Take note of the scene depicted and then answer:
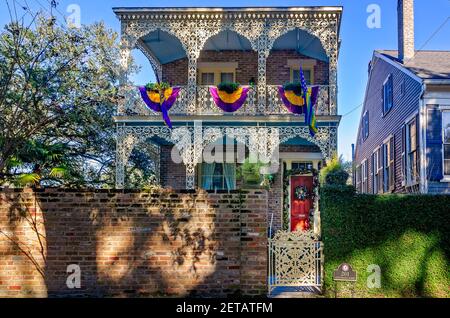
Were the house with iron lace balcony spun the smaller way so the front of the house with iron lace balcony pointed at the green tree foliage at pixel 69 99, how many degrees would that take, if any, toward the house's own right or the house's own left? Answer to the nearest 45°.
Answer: approximately 135° to the house's own right

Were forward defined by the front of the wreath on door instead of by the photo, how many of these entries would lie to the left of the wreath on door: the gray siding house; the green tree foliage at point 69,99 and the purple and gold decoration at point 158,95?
1

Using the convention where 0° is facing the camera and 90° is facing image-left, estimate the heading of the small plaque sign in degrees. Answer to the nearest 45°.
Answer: approximately 0°

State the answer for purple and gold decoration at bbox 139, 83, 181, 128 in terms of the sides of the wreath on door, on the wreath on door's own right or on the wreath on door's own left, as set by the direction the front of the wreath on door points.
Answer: on the wreath on door's own right

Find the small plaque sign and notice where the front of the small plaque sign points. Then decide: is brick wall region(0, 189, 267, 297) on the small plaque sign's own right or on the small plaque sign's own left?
on the small plaque sign's own right

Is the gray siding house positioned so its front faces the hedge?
yes

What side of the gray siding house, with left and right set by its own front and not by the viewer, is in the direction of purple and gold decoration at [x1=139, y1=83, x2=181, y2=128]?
right
